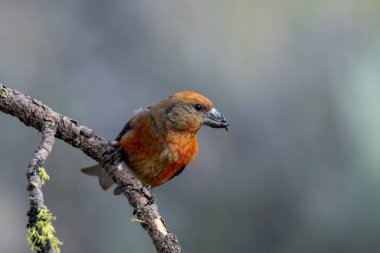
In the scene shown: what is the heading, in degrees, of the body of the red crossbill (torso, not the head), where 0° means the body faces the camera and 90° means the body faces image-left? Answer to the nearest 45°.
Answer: approximately 315°

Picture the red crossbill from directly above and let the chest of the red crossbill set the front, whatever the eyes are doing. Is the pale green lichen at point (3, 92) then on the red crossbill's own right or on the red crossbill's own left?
on the red crossbill's own right
